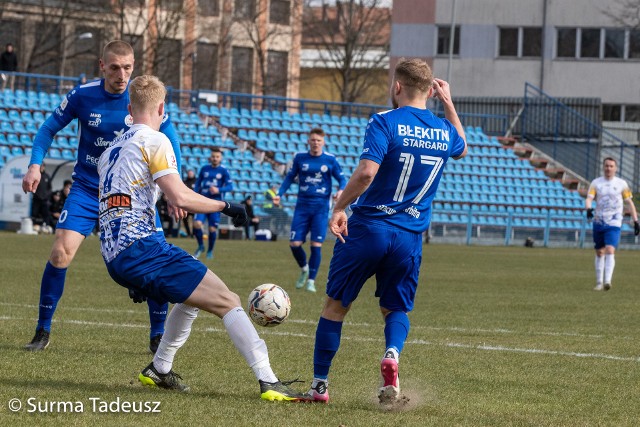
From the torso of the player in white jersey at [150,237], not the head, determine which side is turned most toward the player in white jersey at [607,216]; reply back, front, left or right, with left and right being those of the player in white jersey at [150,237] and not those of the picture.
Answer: front

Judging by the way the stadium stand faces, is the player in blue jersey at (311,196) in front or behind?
in front

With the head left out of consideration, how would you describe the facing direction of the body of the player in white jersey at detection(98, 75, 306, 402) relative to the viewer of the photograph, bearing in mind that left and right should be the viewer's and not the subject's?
facing away from the viewer and to the right of the viewer

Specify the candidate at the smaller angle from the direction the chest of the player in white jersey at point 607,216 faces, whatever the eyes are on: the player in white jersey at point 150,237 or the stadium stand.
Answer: the player in white jersey

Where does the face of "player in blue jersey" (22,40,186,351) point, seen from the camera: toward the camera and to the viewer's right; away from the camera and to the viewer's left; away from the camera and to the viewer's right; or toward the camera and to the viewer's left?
toward the camera and to the viewer's right

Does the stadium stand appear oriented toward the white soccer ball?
yes

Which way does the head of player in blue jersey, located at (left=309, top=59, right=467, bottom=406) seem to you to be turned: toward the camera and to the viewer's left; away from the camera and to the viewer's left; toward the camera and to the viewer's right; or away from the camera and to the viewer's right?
away from the camera and to the viewer's left
